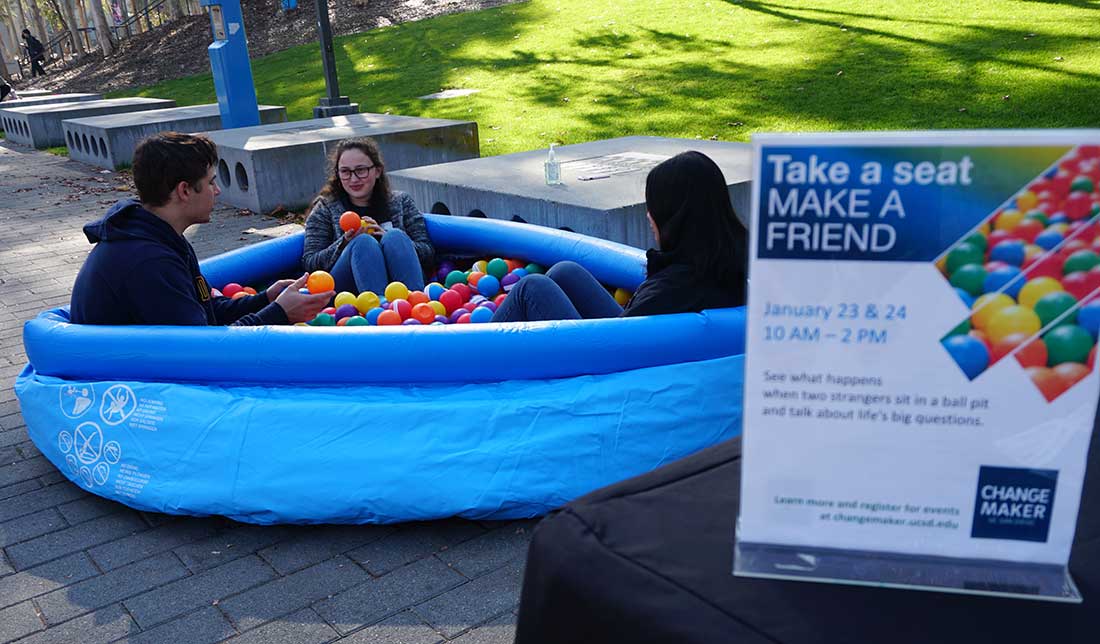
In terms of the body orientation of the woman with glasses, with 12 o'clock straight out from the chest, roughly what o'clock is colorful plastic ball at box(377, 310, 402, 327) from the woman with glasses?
The colorful plastic ball is roughly at 12 o'clock from the woman with glasses.

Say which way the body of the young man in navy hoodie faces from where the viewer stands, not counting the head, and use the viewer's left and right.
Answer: facing to the right of the viewer

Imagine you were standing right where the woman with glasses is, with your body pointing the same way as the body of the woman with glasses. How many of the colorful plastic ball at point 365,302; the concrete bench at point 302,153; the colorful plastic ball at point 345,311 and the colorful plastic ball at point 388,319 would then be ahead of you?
3

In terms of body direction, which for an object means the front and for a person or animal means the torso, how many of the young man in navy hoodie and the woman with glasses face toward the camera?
1

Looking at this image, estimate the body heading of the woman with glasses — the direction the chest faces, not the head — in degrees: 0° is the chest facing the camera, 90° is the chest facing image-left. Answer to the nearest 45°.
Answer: approximately 0°

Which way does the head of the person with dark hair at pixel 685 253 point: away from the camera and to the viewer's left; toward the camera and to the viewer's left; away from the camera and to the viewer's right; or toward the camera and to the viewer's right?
away from the camera and to the viewer's left

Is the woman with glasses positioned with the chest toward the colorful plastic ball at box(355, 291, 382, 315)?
yes

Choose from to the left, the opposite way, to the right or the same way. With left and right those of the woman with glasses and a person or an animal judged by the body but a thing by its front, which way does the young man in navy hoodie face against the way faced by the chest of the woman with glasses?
to the left

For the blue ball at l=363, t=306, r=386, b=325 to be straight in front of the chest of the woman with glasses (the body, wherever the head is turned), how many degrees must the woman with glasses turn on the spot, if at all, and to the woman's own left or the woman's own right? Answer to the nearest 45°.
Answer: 0° — they already face it

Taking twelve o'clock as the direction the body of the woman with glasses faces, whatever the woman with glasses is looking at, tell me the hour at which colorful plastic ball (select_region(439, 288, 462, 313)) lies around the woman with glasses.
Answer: The colorful plastic ball is roughly at 11 o'clock from the woman with glasses.
